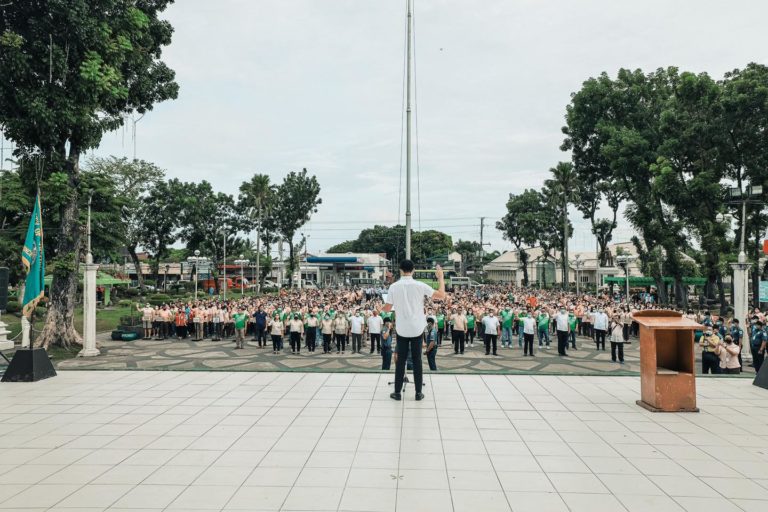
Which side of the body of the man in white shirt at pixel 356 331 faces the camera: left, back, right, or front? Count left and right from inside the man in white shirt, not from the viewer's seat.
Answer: front

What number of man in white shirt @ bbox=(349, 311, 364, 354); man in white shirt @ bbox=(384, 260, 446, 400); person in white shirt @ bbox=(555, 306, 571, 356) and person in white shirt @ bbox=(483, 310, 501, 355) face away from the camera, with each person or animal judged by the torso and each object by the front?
1

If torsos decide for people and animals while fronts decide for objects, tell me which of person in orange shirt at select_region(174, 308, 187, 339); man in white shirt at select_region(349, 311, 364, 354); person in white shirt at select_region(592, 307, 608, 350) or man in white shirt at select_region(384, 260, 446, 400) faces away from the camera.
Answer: man in white shirt at select_region(384, 260, 446, 400)

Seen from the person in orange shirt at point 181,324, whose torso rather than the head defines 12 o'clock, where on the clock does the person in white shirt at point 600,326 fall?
The person in white shirt is roughly at 10 o'clock from the person in orange shirt.

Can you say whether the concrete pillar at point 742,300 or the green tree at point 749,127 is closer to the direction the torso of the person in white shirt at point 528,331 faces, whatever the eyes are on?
the concrete pillar

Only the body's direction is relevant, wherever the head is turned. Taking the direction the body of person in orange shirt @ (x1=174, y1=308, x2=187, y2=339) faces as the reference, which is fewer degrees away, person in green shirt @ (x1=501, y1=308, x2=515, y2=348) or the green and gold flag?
the green and gold flag

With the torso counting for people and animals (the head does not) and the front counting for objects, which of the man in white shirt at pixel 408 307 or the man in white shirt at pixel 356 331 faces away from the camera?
the man in white shirt at pixel 408 307

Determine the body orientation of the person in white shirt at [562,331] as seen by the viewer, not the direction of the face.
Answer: toward the camera

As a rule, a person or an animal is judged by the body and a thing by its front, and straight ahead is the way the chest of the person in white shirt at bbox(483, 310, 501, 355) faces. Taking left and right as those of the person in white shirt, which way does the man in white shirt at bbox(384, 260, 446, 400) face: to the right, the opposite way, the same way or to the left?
the opposite way

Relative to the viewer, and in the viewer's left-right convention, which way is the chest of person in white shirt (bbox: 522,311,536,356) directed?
facing the viewer

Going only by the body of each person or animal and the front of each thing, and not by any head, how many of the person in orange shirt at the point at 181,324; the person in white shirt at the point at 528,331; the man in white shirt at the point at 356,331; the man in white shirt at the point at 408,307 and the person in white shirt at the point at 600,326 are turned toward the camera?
4

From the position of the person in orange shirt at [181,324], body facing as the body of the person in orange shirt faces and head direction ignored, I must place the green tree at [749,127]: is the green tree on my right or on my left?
on my left
